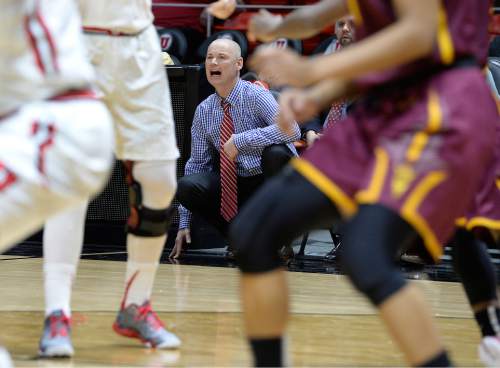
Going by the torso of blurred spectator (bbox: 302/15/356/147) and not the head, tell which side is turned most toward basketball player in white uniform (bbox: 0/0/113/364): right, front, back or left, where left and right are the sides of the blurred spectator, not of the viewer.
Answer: front

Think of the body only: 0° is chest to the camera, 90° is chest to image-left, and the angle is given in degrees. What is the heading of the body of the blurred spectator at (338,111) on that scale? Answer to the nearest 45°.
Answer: approximately 0°

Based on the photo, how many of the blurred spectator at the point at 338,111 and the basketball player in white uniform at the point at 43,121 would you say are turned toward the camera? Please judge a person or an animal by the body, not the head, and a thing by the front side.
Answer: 1

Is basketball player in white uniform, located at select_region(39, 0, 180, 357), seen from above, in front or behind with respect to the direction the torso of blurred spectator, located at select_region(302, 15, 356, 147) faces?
in front

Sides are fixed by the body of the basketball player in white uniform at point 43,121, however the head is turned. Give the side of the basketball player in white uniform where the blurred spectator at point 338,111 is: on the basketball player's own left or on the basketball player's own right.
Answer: on the basketball player's own right
